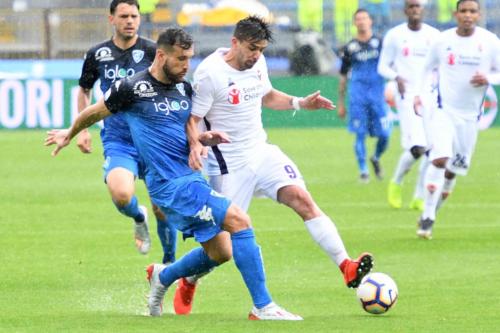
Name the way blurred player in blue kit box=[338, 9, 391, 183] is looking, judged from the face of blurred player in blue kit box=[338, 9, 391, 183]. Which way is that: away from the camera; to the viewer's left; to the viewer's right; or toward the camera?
toward the camera

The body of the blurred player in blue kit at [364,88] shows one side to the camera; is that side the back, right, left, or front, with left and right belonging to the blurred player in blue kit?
front

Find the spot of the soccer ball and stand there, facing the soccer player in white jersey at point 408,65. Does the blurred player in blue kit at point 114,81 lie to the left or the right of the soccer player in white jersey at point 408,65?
left

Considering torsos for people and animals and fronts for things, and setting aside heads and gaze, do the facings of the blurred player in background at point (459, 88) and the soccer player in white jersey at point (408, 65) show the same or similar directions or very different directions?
same or similar directions

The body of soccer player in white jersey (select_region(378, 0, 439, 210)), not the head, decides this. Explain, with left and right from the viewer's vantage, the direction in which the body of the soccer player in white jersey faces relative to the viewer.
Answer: facing the viewer

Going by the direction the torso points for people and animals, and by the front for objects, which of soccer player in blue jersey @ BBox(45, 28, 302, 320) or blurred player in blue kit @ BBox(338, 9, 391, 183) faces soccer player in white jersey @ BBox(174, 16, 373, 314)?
the blurred player in blue kit

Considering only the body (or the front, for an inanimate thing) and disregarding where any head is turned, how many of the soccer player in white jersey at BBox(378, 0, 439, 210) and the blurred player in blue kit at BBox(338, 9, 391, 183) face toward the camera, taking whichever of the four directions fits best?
2

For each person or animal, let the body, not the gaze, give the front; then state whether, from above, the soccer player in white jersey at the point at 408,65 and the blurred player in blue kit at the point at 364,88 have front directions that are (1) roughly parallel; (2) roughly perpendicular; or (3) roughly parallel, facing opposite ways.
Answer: roughly parallel

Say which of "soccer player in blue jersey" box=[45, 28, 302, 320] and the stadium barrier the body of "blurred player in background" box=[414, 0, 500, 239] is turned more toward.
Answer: the soccer player in blue jersey

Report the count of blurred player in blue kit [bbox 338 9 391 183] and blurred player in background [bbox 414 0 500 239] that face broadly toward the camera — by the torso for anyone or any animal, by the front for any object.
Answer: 2

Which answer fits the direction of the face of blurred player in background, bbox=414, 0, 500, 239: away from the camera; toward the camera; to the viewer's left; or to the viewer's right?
toward the camera

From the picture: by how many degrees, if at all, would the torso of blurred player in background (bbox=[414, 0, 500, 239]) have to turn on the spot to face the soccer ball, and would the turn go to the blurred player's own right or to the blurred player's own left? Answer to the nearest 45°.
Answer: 0° — they already face it

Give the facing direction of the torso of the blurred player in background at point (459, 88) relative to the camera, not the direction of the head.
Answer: toward the camera

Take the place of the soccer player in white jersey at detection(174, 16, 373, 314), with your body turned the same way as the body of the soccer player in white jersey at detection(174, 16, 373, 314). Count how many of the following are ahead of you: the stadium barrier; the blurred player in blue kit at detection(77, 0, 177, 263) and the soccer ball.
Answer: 1

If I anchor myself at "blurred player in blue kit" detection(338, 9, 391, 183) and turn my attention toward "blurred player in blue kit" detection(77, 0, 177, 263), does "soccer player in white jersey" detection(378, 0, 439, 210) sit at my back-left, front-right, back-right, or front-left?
front-left

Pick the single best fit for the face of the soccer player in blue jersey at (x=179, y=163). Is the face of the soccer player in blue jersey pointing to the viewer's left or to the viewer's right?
to the viewer's right

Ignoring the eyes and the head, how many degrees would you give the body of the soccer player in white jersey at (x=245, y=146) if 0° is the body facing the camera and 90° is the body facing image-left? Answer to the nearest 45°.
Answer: approximately 315°
